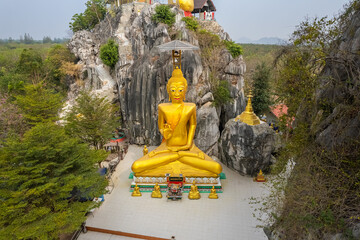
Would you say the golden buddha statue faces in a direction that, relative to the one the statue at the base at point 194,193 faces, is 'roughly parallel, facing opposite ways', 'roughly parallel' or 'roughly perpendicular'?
roughly parallel

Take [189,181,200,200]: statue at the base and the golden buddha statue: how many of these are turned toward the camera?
2

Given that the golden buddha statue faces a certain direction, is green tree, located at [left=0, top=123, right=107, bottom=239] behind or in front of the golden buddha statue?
in front

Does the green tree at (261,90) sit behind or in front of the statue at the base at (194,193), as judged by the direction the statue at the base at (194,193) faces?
behind

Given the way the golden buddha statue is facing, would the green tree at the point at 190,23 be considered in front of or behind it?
behind

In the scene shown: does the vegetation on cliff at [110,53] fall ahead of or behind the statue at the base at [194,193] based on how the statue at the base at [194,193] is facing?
behind

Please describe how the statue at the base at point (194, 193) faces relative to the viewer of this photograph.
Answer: facing the viewer

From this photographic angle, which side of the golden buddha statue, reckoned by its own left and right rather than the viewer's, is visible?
front

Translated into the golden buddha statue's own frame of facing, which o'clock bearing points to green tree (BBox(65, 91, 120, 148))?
The green tree is roughly at 4 o'clock from the golden buddha statue.

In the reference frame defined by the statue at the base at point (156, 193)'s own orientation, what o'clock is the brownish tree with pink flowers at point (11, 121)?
The brownish tree with pink flowers is roughly at 4 o'clock from the statue at the base.

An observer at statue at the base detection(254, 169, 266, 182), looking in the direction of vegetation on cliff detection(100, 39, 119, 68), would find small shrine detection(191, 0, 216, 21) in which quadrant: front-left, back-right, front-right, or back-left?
front-right

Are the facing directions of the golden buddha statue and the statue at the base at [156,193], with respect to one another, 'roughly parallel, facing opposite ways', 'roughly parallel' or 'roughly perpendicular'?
roughly parallel

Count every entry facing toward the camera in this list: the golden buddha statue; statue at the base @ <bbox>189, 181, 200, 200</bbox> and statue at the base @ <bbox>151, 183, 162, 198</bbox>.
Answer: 3
